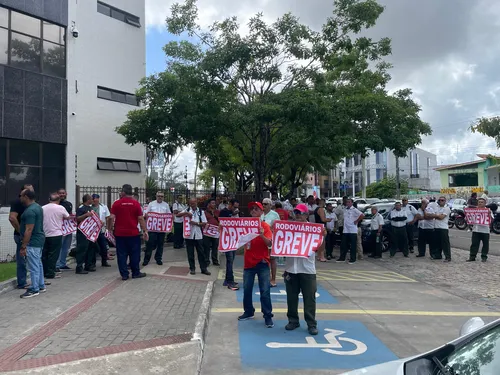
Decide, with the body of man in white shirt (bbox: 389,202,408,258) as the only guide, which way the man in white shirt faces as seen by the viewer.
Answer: toward the camera

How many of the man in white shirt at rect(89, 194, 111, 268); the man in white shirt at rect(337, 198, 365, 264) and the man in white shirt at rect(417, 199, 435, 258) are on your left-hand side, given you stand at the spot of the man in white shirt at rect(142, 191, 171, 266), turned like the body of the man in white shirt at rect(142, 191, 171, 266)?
2

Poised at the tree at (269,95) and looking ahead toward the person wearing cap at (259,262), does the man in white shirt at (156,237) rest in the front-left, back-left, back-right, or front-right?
front-right

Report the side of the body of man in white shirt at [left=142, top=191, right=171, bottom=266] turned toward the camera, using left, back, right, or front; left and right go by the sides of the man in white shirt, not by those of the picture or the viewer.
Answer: front

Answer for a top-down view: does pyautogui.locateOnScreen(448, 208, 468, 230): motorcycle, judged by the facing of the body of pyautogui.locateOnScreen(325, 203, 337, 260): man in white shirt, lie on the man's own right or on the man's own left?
on the man's own left

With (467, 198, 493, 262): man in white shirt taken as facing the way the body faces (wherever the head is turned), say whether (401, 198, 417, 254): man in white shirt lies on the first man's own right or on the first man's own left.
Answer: on the first man's own right

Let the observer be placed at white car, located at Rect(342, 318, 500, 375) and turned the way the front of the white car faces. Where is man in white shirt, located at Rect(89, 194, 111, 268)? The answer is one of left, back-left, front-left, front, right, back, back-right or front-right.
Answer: right

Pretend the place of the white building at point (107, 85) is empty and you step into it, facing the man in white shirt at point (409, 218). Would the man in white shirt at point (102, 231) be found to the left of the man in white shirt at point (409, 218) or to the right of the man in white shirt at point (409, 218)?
right

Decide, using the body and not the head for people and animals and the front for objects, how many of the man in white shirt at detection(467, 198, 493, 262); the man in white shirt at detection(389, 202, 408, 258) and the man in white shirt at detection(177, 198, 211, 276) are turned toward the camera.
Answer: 3

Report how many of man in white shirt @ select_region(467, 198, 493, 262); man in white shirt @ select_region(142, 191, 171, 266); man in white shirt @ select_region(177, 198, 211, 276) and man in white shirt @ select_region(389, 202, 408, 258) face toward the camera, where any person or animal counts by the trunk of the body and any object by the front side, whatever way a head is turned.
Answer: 4

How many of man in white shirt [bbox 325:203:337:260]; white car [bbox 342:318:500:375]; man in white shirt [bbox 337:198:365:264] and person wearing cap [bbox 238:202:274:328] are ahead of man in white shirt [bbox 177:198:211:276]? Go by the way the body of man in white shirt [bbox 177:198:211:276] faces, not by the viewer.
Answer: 2

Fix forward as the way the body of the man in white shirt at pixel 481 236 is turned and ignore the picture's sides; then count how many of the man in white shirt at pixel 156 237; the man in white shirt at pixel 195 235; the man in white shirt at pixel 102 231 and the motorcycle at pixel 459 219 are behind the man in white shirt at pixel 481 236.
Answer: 1

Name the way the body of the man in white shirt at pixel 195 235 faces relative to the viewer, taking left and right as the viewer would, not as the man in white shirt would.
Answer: facing the viewer

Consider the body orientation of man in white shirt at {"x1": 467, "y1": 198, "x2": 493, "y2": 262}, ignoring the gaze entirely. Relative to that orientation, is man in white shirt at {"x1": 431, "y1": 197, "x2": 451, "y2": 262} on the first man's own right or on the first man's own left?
on the first man's own right

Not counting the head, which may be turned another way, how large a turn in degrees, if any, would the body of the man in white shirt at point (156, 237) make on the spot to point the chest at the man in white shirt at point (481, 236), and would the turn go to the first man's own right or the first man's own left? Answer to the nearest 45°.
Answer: approximately 90° to the first man's own left
